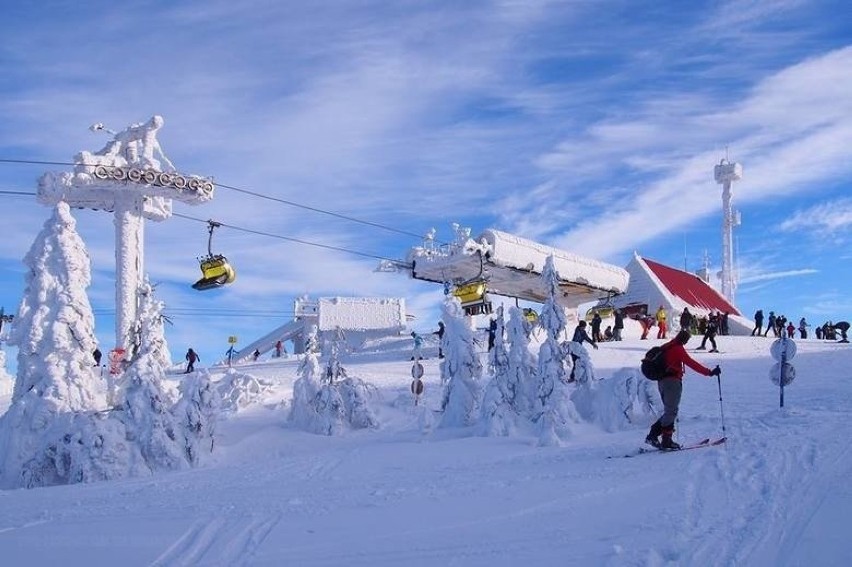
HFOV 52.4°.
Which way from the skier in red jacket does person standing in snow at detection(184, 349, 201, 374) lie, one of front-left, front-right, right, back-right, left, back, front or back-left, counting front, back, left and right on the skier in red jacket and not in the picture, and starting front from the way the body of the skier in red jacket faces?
back-left

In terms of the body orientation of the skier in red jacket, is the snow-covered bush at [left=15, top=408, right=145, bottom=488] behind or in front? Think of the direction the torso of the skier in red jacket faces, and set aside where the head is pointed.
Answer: behind

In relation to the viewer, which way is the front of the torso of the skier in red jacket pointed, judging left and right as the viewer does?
facing to the right of the viewer

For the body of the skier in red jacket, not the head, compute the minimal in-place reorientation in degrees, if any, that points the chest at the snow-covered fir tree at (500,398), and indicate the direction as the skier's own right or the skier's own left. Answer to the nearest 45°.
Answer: approximately 135° to the skier's own left

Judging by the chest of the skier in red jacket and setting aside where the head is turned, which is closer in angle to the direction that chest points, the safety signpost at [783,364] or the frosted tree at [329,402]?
the safety signpost

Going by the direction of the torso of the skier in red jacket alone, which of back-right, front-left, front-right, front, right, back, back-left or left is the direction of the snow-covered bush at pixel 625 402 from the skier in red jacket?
left

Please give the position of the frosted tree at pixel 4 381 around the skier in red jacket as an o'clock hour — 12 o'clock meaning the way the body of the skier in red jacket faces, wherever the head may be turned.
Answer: The frosted tree is roughly at 7 o'clock from the skier in red jacket.

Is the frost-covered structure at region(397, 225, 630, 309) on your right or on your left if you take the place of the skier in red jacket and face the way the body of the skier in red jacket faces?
on your left

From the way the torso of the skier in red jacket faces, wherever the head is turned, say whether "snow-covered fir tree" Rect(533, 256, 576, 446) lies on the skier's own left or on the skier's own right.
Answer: on the skier's own left

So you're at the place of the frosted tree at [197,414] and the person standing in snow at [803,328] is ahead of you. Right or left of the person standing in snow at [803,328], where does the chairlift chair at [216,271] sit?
left

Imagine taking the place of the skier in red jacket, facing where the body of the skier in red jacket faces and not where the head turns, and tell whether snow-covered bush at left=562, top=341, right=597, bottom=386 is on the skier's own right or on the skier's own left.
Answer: on the skier's own left
